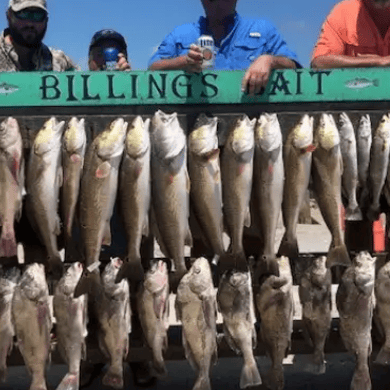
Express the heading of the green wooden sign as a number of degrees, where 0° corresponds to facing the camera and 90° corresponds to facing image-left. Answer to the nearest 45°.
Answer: approximately 0°

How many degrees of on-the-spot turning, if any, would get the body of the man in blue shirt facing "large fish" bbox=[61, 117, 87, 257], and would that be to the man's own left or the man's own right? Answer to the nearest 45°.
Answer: approximately 45° to the man's own right

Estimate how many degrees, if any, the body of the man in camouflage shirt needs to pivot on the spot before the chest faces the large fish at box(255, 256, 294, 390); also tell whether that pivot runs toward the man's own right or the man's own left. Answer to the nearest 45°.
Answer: approximately 45° to the man's own left
